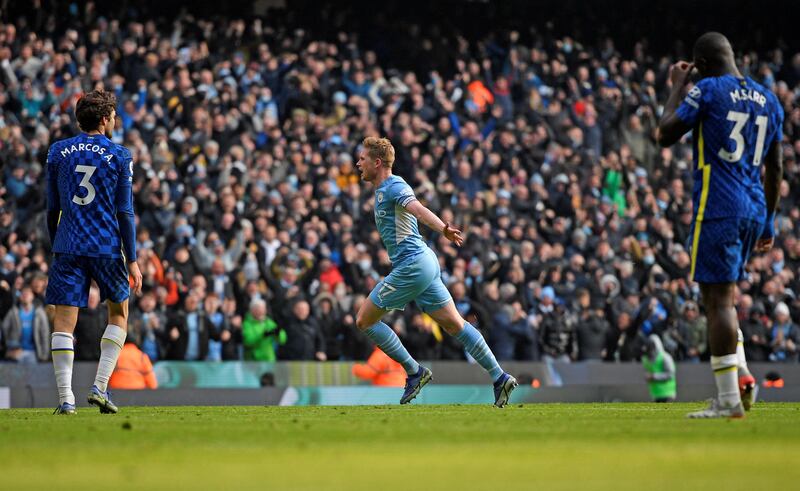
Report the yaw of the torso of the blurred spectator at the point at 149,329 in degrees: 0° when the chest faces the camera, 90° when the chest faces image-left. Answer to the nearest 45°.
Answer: approximately 0°

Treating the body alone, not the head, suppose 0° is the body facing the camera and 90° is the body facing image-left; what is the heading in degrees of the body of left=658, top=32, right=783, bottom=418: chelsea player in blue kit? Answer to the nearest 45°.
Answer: approximately 135°

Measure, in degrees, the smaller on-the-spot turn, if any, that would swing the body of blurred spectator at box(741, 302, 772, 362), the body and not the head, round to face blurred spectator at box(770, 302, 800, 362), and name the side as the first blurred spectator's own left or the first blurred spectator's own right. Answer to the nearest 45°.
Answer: approximately 135° to the first blurred spectator's own left

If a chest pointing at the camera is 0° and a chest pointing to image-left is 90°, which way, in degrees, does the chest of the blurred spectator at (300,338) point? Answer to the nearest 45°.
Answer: approximately 0°

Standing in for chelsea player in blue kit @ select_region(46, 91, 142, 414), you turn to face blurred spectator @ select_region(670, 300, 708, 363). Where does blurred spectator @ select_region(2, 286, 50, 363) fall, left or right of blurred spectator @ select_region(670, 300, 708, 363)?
left

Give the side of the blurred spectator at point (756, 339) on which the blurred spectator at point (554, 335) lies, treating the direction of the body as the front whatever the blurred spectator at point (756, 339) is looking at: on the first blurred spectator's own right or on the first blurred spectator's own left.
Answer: on the first blurred spectator's own right

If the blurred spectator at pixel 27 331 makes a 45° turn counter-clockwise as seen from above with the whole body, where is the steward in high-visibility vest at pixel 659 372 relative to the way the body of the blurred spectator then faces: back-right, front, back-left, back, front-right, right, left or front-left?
front-left

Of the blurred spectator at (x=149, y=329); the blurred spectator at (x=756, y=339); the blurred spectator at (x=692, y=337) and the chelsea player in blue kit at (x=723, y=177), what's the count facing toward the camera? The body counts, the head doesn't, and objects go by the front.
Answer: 3

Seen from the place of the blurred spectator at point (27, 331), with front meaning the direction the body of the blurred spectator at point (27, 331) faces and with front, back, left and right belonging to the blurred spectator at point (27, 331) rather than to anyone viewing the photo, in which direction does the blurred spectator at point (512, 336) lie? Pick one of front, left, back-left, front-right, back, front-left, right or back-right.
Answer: left
